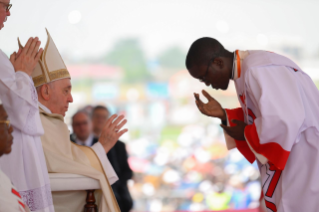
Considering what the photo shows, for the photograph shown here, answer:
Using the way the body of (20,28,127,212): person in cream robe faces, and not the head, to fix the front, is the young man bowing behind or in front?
in front

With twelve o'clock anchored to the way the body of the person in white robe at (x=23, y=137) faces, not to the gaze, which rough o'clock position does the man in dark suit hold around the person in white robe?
The man in dark suit is roughly at 10 o'clock from the person in white robe.

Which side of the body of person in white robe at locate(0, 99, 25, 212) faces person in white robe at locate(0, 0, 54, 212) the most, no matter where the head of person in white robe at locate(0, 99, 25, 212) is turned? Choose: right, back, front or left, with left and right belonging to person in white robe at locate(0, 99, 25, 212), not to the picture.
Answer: left

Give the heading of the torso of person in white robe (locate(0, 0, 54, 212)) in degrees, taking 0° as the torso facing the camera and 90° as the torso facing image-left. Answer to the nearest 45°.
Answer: approximately 270°

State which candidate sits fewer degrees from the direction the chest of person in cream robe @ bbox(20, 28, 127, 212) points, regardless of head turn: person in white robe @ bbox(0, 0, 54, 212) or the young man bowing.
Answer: the young man bowing

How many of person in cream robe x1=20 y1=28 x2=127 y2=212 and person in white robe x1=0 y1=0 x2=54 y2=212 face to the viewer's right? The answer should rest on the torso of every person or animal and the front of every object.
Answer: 2

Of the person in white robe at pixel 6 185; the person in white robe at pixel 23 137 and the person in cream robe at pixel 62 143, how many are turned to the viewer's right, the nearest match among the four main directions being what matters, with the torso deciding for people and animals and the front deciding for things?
3

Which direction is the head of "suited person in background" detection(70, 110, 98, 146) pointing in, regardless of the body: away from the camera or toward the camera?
toward the camera

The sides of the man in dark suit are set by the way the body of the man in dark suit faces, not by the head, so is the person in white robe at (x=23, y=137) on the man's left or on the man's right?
on the man's right

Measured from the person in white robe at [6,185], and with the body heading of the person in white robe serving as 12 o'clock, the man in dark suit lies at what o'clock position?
The man in dark suit is roughly at 10 o'clock from the person in white robe.

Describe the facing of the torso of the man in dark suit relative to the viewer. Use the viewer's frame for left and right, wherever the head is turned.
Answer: facing the viewer and to the right of the viewer

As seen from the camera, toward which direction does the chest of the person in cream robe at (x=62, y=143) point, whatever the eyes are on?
to the viewer's right

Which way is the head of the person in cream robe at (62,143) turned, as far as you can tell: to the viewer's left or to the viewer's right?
to the viewer's right

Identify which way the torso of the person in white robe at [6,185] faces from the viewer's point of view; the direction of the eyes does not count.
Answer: to the viewer's right
